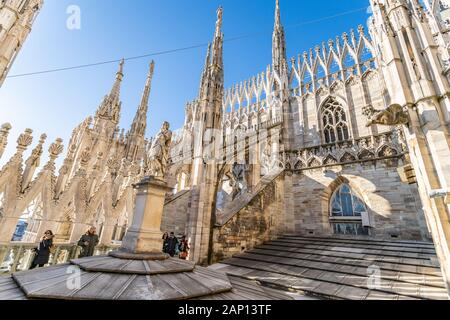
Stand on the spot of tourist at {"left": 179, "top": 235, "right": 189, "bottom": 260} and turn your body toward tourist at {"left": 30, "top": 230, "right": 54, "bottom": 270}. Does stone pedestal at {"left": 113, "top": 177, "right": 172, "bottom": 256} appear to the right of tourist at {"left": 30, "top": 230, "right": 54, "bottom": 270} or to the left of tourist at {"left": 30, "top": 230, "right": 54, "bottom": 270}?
left

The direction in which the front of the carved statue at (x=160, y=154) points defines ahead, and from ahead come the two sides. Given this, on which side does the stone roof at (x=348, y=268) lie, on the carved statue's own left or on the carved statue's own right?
on the carved statue's own left

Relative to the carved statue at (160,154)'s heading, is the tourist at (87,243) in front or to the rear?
to the rear

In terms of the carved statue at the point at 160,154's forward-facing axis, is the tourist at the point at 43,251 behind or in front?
behind

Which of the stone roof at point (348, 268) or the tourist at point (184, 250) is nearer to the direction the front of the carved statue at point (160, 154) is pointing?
the stone roof

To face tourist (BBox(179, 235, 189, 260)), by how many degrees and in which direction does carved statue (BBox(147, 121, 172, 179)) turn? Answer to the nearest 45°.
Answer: approximately 135° to its left
